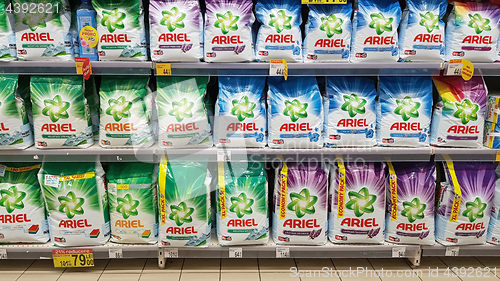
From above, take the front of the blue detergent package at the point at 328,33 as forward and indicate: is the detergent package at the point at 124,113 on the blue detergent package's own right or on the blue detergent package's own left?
on the blue detergent package's own right

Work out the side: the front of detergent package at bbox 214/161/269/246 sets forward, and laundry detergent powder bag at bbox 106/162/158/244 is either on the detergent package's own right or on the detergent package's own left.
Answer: on the detergent package's own right

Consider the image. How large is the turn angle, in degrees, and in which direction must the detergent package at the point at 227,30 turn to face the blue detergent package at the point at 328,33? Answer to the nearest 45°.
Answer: approximately 90° to its left

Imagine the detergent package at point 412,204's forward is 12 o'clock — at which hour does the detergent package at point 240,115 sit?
the detergent package at point 240,115 is roughly at 2 o'clock from the detergent package at point 412,204.

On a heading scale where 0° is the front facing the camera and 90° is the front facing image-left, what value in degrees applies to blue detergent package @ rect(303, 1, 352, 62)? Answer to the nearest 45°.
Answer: approximately 0°

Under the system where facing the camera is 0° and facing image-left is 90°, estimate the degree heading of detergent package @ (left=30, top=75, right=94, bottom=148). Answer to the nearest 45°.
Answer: approximately 0°

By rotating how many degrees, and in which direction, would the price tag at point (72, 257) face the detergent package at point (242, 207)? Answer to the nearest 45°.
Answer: approximately 45° to its left

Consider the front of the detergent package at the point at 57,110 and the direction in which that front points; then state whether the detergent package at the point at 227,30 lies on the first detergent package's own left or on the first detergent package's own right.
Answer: on the first detergent package's own left
